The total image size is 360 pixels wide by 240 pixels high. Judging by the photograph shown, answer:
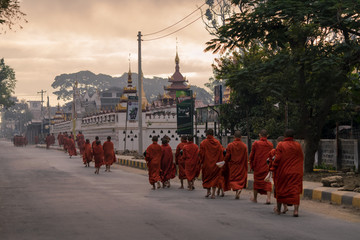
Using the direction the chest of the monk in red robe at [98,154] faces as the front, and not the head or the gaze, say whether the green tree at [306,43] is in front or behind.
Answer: behind

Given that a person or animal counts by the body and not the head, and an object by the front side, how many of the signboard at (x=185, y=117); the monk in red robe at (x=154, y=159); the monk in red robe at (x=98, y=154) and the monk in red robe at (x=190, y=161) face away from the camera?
3

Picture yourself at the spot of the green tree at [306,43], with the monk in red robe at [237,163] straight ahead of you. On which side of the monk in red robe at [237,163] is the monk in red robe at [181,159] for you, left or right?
right

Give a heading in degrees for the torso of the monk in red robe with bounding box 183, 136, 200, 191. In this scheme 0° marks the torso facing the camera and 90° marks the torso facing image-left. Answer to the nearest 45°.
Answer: approximately 180°

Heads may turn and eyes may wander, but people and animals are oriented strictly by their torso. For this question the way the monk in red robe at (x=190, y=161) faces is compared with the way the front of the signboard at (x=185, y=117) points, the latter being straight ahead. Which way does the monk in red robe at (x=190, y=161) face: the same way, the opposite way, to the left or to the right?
the opposite way

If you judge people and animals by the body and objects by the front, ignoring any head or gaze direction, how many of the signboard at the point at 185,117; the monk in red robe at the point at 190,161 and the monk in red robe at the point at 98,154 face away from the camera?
2

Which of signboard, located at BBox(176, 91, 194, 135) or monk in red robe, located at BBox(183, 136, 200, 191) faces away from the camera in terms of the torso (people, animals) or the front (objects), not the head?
the monk in red robe

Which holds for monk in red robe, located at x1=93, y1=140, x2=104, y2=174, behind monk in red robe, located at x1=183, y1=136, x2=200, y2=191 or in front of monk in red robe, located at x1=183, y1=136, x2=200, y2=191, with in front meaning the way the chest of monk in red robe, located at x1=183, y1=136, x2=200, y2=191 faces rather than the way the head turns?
in front

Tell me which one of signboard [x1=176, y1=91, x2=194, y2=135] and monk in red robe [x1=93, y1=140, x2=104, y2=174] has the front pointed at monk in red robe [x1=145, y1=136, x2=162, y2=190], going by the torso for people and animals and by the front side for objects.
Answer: the signboard

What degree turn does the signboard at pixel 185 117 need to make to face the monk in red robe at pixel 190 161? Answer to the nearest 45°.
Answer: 0° — it already faces them

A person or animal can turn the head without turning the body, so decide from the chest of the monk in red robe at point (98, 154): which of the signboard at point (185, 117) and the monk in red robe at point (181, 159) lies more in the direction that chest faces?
the signboard

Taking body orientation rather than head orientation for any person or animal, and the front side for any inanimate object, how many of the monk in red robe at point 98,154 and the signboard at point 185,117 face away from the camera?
1

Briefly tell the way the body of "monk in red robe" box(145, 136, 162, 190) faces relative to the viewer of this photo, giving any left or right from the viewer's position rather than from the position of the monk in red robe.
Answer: facing away from the viewer

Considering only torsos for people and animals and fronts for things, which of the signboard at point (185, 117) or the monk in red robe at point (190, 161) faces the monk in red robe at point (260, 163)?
the signboard

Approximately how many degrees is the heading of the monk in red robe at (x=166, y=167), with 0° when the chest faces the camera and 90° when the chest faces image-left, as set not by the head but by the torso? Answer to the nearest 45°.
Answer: approximately 135°

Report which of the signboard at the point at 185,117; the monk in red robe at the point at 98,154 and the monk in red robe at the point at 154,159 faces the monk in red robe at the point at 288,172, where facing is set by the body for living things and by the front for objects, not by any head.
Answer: the signboard
